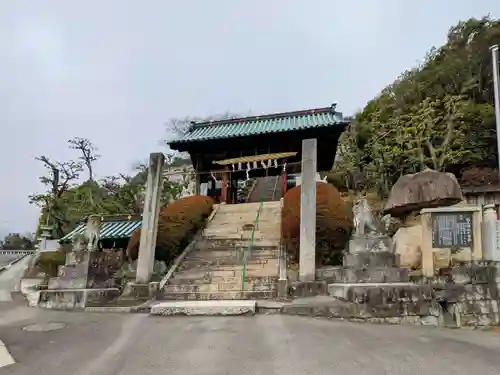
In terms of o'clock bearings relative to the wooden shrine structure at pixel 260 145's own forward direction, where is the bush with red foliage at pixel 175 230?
The bush with red foliage is roughly at 1 o'clock from the wooden shrine structure.

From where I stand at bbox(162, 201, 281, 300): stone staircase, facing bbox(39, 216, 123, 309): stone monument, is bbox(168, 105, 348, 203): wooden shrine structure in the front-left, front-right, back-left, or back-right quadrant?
back-right

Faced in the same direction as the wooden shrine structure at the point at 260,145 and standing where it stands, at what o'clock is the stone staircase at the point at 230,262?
The stone staircase is roughly at 12 o'clock from the wooden shrine structure.

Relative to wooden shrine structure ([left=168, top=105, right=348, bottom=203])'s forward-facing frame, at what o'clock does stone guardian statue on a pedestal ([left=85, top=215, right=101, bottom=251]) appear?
The stone guardian statue on a pedestal is roughly at 1 o'clock from the wooden shrine structure.

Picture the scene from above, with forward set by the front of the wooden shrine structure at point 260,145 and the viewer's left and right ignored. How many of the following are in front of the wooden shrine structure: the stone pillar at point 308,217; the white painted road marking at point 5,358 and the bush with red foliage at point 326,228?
3

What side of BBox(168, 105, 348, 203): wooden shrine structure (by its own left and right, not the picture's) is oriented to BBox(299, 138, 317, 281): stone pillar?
front

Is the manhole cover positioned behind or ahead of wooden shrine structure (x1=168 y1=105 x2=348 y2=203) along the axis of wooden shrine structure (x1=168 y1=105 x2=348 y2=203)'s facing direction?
ahead

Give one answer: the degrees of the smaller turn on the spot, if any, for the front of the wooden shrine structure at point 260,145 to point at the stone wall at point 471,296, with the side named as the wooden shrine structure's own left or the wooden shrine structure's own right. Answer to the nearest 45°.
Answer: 0° — it already faces it

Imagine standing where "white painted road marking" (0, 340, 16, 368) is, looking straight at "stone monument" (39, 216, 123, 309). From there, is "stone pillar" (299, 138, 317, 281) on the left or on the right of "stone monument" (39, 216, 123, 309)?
right

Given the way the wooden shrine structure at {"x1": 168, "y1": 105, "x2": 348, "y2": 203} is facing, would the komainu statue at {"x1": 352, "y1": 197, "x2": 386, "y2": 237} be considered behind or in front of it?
in front

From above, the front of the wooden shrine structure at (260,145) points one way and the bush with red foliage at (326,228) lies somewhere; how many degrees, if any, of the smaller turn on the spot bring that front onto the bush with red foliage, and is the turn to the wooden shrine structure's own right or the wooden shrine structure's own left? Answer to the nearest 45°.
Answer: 0° — it already faces it

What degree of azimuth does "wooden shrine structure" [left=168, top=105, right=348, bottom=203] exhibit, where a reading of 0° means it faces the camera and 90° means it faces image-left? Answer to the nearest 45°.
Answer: approximately 0°
